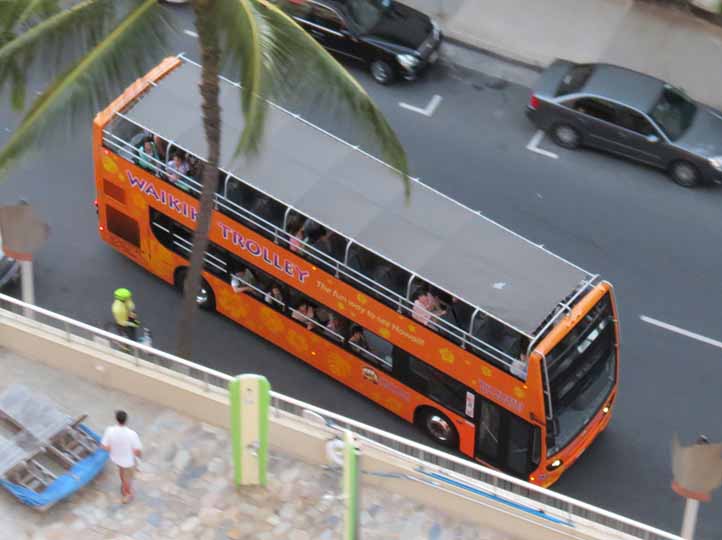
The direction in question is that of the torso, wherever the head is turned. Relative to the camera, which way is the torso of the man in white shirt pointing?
away from the camera

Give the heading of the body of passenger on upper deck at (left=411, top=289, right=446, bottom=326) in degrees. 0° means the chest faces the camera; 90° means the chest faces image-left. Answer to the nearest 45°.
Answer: approximately 315°

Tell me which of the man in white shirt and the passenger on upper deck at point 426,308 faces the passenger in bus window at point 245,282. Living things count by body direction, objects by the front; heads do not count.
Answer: the man in white shirt

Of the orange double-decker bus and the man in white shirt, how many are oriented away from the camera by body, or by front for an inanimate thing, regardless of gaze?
1

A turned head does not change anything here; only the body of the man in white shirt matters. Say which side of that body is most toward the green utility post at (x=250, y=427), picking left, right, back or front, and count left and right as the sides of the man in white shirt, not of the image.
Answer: right

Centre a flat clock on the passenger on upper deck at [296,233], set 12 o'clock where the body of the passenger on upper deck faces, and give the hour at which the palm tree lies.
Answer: The palm tree is roughly at 3 o'clock from the passenger on upper deck.

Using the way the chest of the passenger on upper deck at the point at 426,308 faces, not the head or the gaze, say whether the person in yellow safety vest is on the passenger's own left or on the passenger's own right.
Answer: on the passenger's own right

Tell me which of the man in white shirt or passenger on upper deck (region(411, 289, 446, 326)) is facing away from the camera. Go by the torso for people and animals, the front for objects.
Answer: the man in white shirt

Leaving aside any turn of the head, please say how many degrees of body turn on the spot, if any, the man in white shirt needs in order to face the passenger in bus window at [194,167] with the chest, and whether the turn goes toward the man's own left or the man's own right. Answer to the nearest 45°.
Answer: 0° — they already face them
